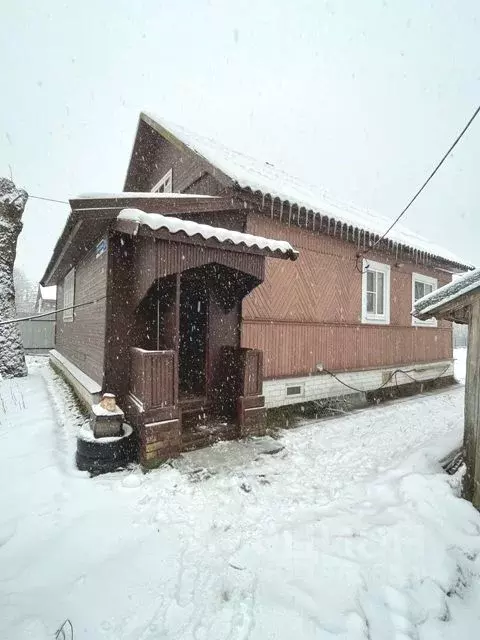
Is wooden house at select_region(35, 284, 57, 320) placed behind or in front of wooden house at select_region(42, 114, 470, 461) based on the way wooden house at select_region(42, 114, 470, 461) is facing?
behind

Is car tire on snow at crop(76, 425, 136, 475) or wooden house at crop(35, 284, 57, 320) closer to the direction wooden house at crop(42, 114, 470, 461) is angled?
the car tire on snow

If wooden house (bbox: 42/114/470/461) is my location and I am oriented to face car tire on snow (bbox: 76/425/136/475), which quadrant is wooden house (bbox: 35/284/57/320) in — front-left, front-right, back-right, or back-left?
back-right

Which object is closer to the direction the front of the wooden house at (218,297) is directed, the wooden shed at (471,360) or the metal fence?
the wooden shed

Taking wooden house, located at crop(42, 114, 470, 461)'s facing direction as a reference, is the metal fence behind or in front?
behind

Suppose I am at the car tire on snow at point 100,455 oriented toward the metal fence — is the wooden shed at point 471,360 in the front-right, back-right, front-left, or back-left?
back-right
